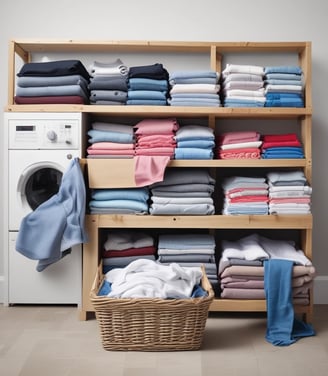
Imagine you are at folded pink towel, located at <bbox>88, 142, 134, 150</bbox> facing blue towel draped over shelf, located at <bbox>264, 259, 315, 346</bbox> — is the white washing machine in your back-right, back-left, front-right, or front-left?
back-right

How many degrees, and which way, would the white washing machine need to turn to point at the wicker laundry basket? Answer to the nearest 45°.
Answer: approximately 45° to its left

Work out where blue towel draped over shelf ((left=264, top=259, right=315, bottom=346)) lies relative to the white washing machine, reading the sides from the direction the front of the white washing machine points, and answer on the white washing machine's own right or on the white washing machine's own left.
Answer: on the white washing machine's own left

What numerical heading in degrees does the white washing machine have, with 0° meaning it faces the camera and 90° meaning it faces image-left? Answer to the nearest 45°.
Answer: approximately 0°

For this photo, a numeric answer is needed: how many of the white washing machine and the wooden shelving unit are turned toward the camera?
2

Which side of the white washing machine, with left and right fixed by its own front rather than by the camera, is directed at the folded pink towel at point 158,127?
left
